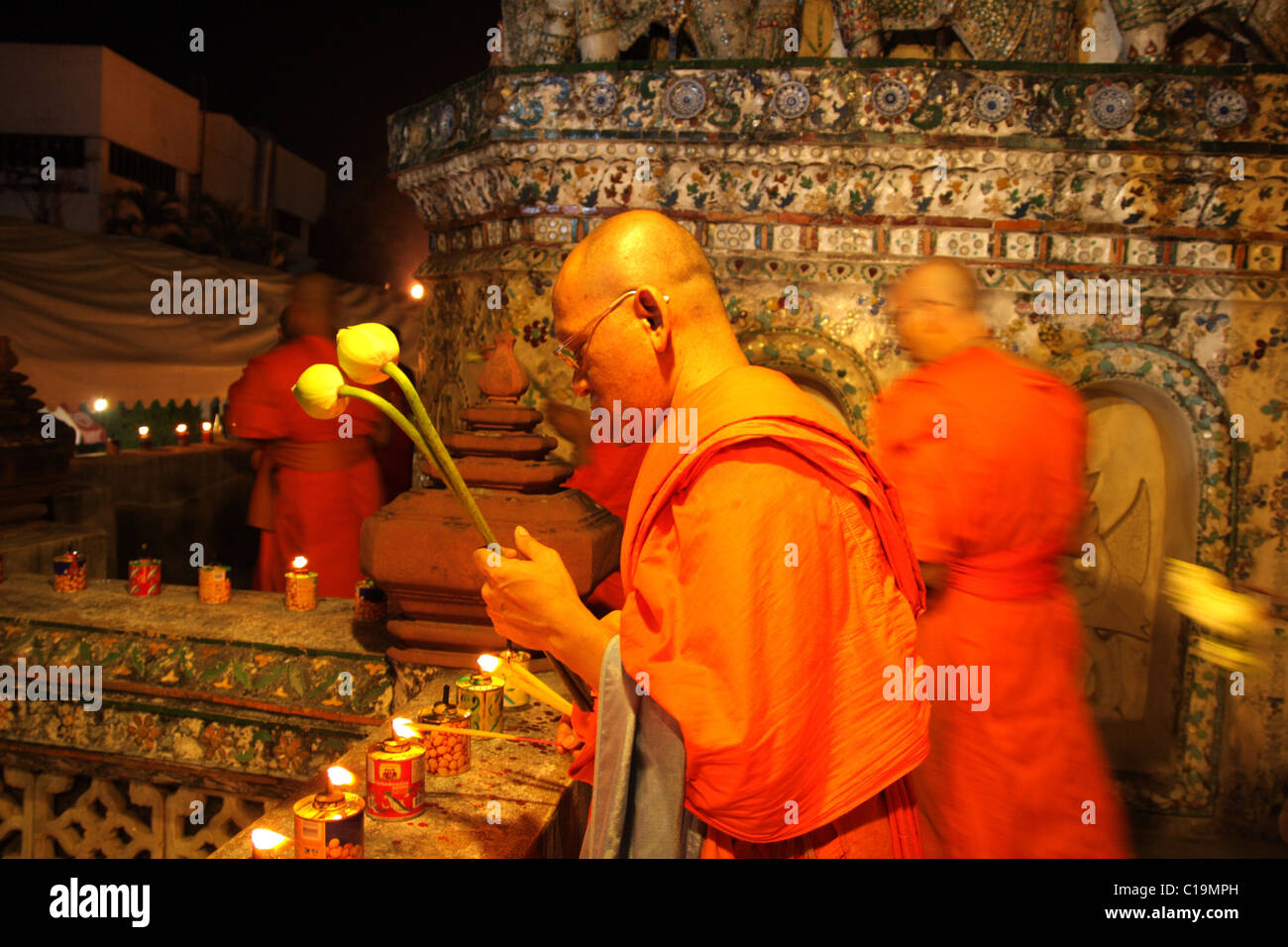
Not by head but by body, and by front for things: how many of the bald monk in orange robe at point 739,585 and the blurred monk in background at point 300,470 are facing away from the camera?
1

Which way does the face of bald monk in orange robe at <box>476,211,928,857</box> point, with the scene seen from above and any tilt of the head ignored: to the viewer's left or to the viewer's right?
to the viewer's left

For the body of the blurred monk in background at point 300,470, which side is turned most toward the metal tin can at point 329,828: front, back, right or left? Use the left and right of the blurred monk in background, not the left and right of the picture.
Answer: back

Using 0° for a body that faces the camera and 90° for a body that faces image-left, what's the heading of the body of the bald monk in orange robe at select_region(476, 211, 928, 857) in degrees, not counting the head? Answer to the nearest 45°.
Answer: approximately 90°

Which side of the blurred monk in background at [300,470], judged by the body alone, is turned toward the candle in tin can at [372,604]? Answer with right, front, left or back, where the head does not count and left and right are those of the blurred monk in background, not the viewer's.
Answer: back

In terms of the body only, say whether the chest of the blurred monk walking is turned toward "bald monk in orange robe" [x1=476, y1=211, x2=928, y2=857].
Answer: no

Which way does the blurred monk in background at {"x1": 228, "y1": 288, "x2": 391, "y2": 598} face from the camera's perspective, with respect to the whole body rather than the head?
away from the camera

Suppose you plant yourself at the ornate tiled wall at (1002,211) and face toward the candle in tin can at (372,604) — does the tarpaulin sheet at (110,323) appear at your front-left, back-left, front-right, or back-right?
front-right
